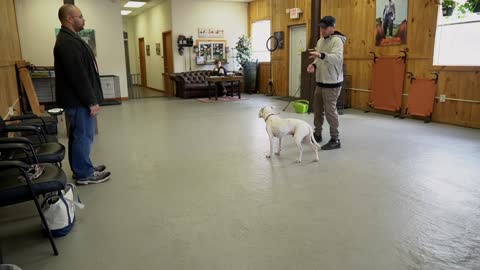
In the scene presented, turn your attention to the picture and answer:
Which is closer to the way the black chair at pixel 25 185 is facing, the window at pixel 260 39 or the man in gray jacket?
the man in gray jacket

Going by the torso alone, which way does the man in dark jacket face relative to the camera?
to the viewer's right

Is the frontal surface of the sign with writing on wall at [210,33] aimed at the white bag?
yes

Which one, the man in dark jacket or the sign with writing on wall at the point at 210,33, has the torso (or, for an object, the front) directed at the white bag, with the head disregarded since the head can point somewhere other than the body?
the sign with writing on wall

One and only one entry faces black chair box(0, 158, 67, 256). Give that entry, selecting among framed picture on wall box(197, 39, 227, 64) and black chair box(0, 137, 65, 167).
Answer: the framed picture on wall

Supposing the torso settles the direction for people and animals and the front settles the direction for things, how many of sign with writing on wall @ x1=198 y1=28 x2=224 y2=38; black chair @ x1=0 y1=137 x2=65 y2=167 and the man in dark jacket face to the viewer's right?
2

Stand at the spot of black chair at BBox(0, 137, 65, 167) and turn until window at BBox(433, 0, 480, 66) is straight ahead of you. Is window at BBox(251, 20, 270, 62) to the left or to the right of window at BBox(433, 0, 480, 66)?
left

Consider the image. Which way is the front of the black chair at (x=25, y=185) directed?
to the viewer's right

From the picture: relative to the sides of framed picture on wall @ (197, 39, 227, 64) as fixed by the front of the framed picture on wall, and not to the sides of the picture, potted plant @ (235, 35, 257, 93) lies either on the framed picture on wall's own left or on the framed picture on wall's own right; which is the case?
on the framed picture on wall's own left

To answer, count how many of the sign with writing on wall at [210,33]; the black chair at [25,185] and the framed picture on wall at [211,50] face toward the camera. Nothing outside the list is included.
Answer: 2

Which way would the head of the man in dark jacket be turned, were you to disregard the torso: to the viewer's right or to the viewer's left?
to the viewer's right

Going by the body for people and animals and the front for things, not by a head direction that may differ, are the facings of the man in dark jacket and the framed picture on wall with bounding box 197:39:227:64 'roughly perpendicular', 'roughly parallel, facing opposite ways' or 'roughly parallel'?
roughly perpendicular

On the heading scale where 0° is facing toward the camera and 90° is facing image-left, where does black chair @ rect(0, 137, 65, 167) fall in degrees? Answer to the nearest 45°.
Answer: approximately 270°

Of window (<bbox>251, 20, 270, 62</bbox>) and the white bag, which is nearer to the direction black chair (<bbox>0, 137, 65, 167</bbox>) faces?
the window
